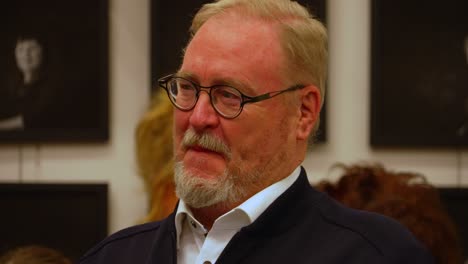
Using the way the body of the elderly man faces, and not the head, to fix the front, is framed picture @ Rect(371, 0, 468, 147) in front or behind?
behind

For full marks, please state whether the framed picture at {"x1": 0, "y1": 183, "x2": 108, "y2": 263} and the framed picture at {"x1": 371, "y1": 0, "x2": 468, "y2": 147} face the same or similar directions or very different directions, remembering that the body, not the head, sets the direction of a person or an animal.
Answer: same or similar directions

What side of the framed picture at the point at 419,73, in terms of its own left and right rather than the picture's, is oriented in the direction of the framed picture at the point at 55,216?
right

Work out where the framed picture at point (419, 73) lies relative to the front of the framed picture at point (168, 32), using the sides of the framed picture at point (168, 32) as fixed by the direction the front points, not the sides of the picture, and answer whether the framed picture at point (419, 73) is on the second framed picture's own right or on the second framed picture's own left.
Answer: on the second framed picture's own left

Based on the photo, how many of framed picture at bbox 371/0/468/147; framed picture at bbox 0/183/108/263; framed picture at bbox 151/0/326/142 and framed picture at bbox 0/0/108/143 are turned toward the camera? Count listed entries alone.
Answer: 4

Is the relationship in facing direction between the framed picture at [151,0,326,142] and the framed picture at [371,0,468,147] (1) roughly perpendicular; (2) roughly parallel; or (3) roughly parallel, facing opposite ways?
roughly parallel

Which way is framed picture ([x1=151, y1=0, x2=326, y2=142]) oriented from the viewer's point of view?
toward the camera

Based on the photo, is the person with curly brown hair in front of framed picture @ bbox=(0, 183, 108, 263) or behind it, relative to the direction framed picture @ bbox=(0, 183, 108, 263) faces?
in front

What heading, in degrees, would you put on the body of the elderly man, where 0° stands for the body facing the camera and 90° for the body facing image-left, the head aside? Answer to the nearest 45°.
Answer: approximately 45°

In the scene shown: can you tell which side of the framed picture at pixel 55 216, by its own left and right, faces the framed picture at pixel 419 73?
left

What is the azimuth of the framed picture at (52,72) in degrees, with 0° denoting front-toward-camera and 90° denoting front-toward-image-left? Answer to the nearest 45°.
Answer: approximately 0°

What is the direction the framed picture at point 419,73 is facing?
toward the camera

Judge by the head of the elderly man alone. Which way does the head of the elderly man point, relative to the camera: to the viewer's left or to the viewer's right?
to the viewer's left

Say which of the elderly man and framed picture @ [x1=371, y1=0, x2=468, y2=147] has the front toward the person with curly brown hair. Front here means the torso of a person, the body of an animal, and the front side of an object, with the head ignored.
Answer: the framed picture

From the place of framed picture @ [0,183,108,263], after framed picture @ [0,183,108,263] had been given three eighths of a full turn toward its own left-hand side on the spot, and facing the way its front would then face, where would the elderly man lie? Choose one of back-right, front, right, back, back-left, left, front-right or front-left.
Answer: back-right

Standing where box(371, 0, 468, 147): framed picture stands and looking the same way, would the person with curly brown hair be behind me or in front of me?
in front
